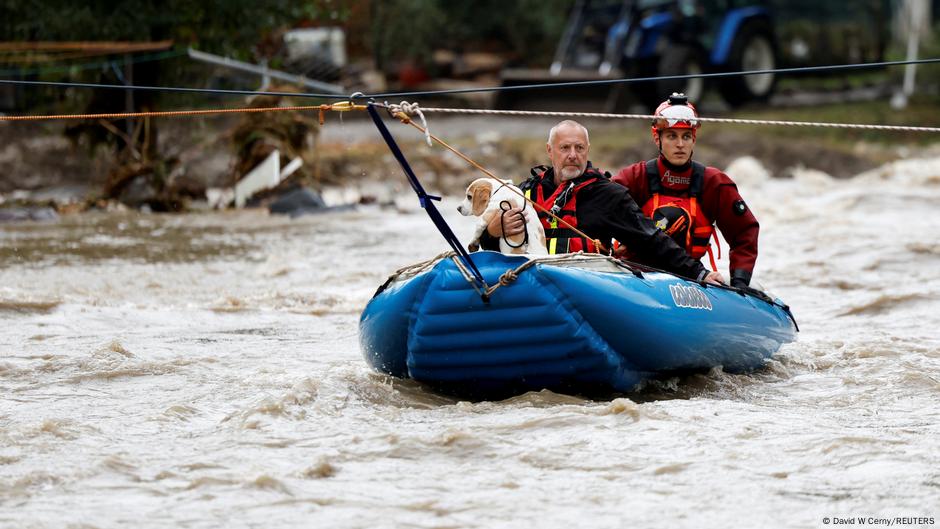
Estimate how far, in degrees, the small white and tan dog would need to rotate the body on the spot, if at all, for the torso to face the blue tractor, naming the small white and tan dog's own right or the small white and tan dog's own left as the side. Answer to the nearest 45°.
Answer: approximately 90° to the small white and tan dog's own right

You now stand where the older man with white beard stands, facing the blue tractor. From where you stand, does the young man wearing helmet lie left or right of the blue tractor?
right

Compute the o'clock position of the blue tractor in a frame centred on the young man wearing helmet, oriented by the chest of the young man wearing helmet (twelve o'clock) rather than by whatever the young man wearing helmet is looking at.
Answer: The blue tractor is roughly at 6 o'clock from the young man wearing helmet.

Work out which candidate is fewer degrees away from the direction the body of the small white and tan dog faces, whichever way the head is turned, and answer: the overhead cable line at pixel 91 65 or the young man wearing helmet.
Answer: the overhead cable line

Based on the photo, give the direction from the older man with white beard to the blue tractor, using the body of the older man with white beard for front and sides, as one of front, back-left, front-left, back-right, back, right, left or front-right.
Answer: back-right

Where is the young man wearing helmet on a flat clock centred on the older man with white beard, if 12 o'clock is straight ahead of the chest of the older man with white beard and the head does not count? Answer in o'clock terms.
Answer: The young man wearing helmet is roughly at 6 o'clock from the older man with white beard.

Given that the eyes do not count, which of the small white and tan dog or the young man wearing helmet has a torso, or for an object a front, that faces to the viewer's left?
the small white and tan dog

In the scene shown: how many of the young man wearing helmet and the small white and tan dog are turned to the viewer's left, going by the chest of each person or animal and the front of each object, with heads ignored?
1

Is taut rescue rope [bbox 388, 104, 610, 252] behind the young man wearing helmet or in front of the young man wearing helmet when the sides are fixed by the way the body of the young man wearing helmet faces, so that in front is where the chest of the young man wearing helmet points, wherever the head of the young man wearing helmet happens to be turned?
in front

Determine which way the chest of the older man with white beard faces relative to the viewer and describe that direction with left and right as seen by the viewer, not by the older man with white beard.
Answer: facing the viewer and to the left of the viewer

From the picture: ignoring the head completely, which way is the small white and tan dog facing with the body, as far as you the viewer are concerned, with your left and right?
facing to the left of the viewer

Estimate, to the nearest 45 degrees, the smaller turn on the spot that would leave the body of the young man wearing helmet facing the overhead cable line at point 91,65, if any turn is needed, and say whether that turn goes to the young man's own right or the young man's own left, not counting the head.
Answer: approximately 135° to the young man's own right

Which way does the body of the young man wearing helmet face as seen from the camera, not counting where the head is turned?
toward the camera

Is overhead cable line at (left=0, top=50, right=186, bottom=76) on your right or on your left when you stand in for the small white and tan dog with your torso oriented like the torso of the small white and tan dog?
on your right

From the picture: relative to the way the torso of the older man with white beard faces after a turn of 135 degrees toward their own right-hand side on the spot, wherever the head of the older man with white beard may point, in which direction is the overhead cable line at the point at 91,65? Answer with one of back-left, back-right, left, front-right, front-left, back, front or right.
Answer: front-left
